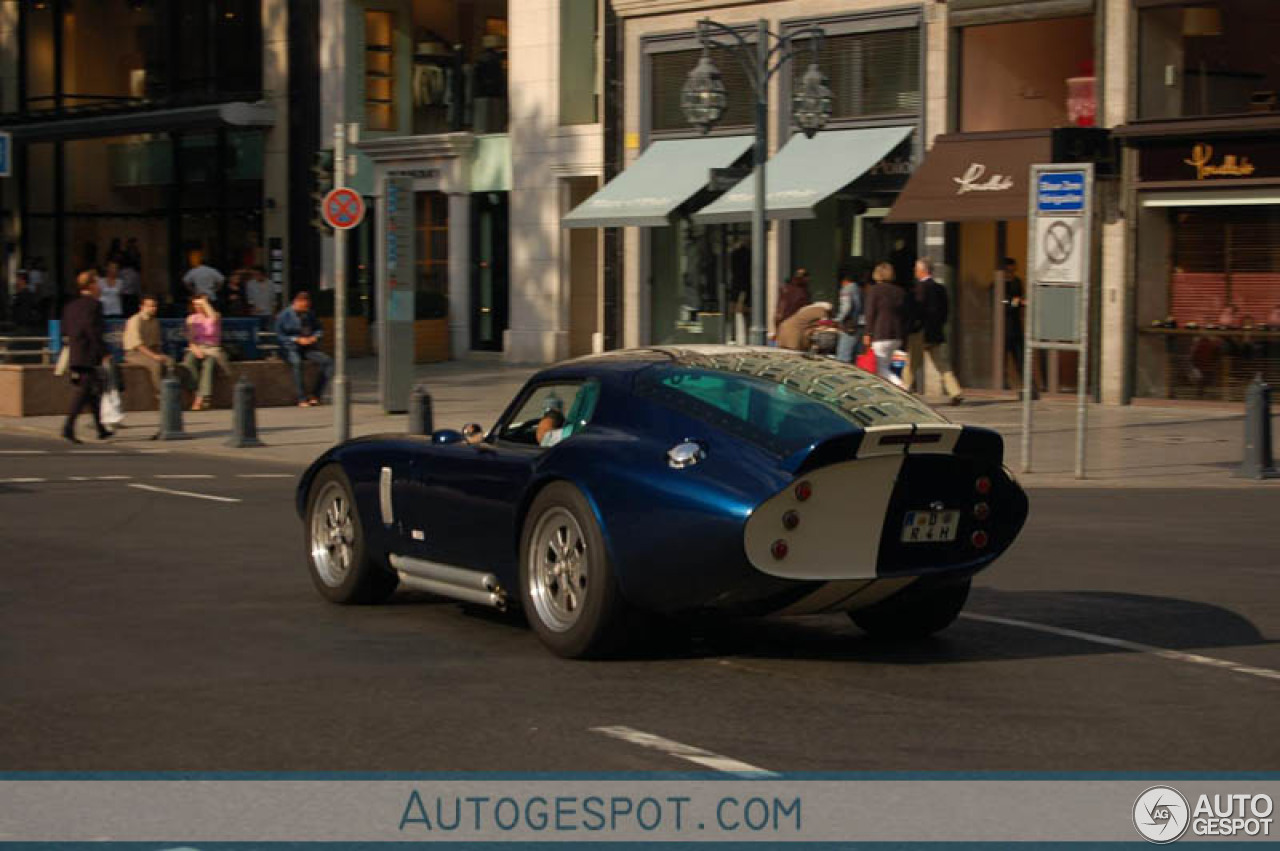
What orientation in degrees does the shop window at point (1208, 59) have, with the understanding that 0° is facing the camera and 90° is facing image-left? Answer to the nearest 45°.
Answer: approximately 0°

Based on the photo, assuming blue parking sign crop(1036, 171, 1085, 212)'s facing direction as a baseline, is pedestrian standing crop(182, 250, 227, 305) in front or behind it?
behind

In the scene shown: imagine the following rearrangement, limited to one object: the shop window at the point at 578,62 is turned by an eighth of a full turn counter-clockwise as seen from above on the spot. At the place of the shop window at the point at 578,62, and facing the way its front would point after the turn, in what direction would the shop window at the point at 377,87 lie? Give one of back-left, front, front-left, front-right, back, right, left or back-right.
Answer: back

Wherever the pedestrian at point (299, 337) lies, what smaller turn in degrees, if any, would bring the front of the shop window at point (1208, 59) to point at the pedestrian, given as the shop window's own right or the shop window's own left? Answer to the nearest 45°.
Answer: approximately 90° to the shop window's own right
